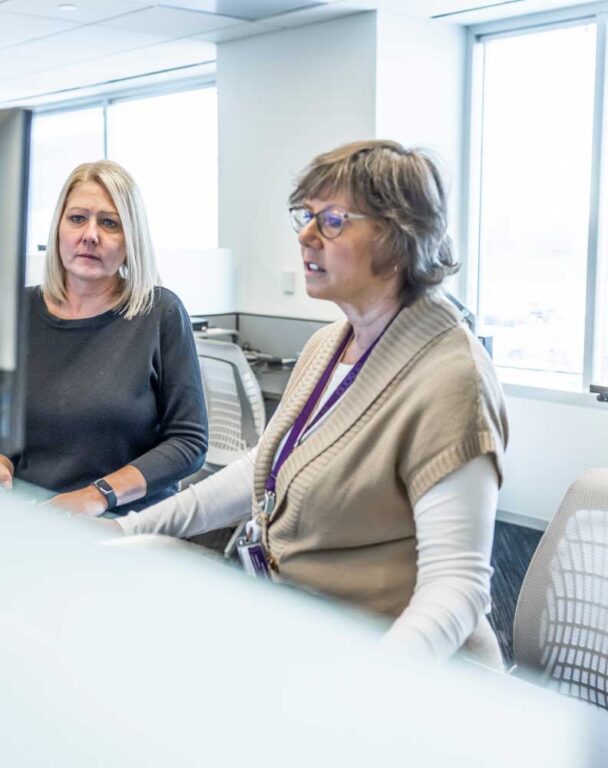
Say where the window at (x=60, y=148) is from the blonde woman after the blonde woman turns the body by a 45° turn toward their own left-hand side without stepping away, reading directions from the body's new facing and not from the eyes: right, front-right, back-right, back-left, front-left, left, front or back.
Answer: back

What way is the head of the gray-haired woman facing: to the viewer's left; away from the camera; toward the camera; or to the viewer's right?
to the viewer's left

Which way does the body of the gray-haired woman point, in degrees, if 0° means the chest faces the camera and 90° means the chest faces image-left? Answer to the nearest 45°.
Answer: approximately 45°
